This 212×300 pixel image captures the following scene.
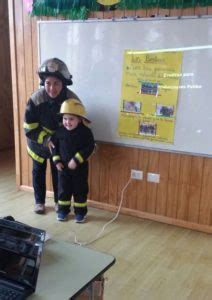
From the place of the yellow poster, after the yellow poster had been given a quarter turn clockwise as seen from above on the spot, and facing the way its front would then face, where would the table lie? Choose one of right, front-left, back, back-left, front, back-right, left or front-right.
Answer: left

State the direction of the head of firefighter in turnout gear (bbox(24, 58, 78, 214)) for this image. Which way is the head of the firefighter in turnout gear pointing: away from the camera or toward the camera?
toward the camera

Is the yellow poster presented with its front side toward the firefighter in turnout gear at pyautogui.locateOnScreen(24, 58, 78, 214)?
no

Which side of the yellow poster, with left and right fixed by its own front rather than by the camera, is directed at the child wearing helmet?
right

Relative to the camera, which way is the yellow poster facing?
toward the camera
